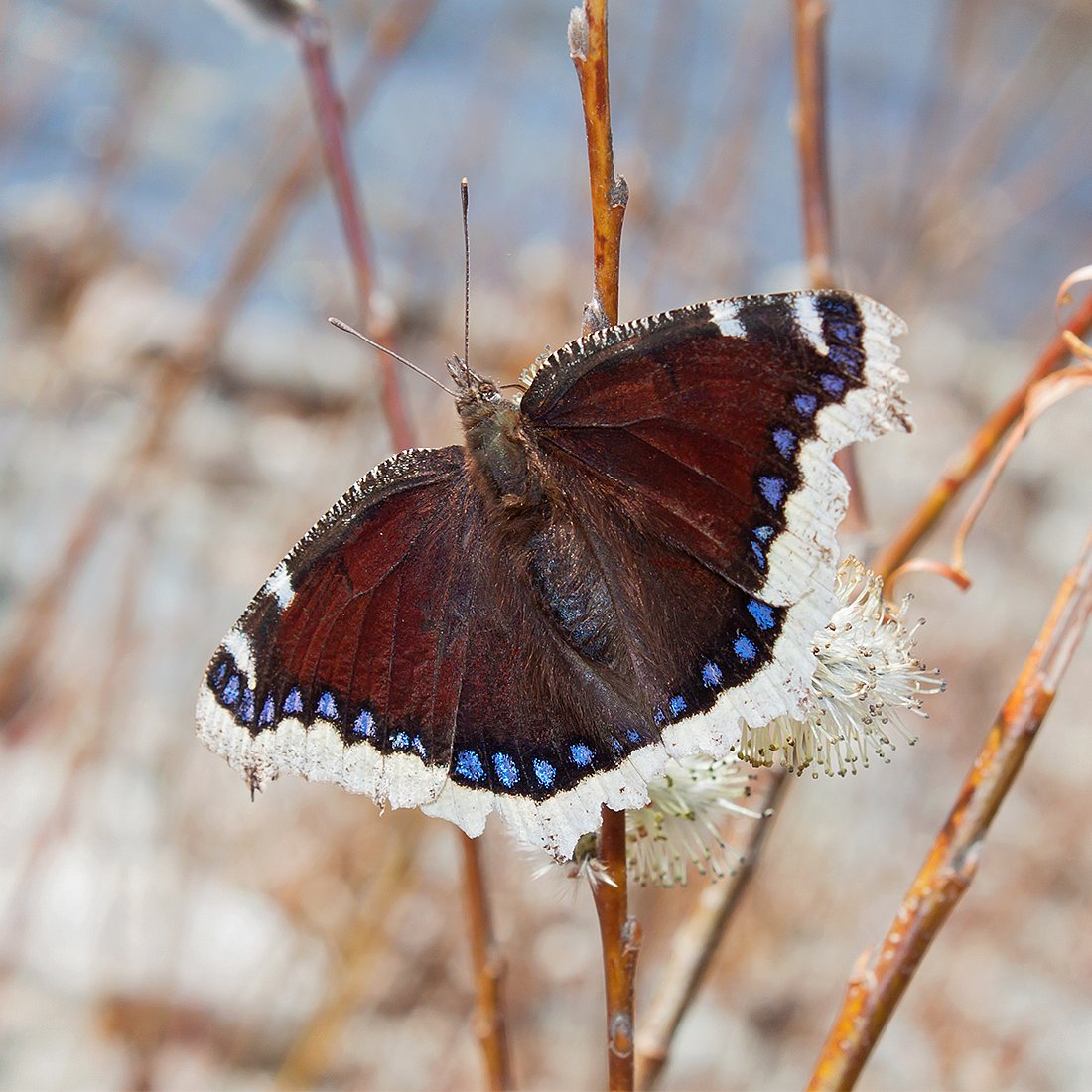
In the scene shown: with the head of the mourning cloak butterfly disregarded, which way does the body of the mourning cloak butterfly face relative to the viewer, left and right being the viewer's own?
facing away from the viewer and to the left of the viewer
